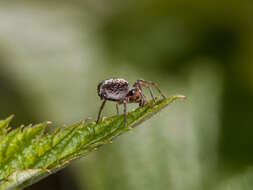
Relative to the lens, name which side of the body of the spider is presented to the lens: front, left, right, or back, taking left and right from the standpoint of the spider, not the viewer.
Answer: right
